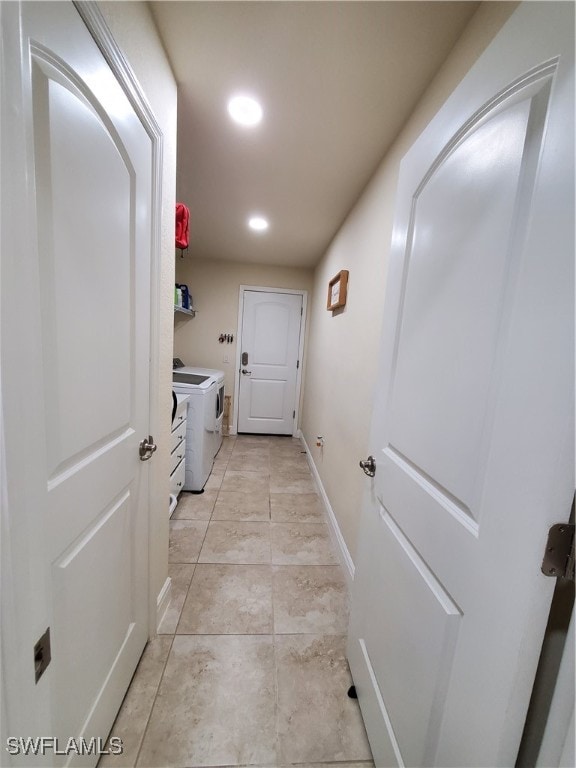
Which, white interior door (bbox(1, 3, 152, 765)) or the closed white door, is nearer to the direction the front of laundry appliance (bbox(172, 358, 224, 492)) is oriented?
the closed white door

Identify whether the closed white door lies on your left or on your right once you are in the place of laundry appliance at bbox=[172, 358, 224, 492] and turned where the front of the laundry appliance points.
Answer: on your left

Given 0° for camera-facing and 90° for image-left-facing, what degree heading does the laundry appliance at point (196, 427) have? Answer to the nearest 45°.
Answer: approximately 270°

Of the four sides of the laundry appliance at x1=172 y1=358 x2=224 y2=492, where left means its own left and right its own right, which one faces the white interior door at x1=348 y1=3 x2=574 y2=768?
right

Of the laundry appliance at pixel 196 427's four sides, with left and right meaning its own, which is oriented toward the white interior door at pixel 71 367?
right

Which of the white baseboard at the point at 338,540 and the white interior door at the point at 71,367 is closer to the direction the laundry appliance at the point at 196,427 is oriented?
the white baseboard

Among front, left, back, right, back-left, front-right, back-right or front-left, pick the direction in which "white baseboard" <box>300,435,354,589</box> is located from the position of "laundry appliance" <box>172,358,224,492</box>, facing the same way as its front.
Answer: front-right
